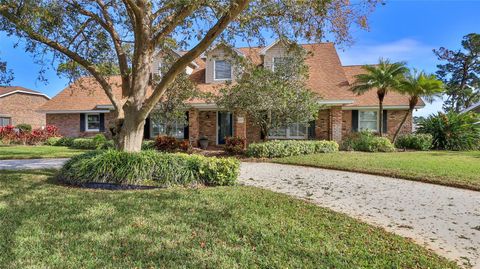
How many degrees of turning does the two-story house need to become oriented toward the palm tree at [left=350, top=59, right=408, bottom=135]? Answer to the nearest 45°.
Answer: approximately 45° to its left

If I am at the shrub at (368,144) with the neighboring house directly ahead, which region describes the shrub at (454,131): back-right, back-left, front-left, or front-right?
back-right

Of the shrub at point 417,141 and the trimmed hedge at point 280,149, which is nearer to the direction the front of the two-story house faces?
the trimmed hedge

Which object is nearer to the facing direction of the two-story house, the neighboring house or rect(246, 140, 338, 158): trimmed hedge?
the trimmed hedge

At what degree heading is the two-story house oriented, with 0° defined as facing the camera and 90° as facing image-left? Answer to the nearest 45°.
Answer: approximately 0°

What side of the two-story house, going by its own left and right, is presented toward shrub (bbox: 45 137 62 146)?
right

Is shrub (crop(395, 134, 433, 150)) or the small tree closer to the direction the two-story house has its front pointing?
the small tree

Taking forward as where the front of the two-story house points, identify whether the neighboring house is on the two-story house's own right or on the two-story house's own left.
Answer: on the two-story house's own right

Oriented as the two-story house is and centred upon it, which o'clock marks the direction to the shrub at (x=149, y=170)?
The shrub is roughly at 1 o'clock from the two-story house.

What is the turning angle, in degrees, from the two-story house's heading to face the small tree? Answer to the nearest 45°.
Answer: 0° — it already faces it
